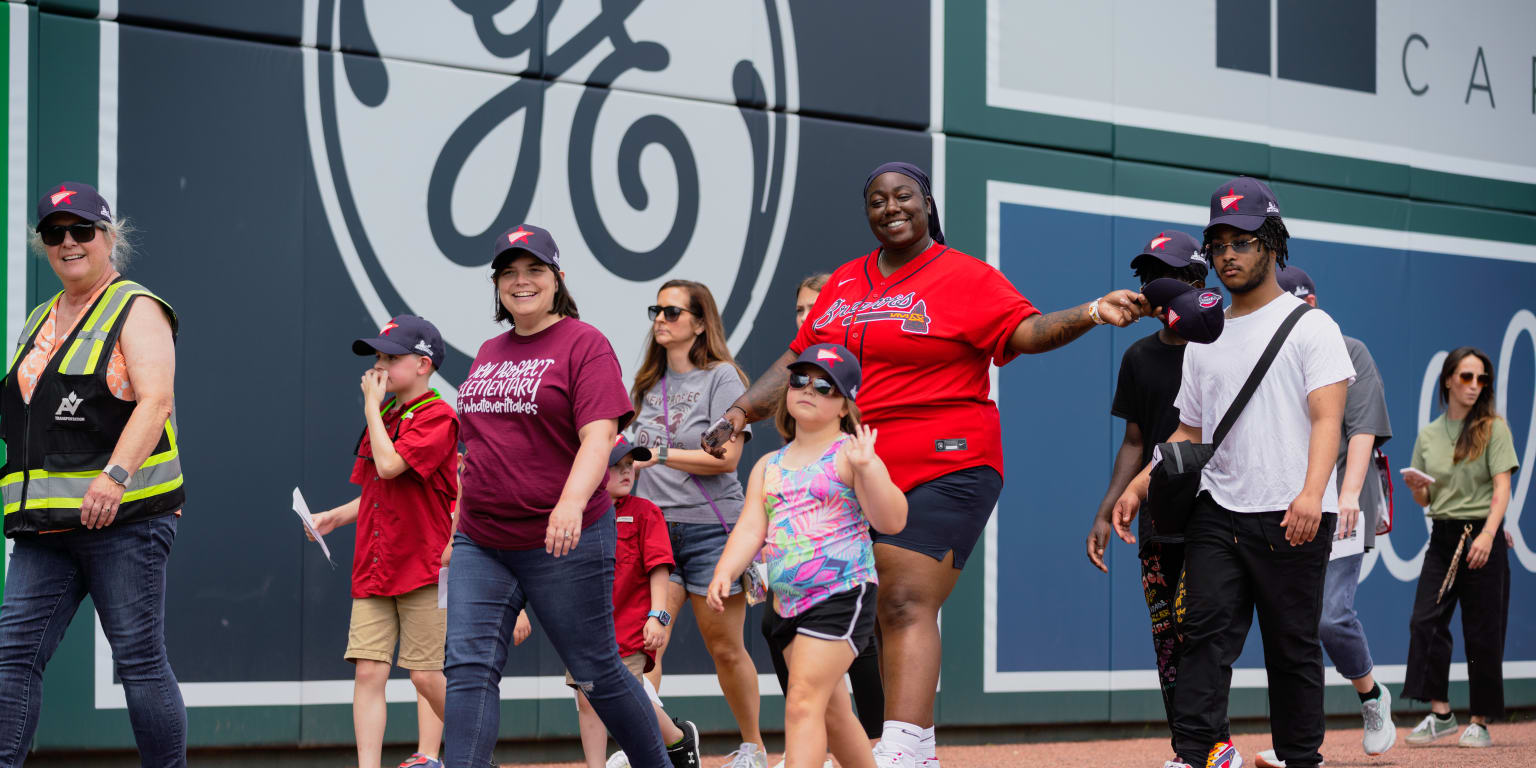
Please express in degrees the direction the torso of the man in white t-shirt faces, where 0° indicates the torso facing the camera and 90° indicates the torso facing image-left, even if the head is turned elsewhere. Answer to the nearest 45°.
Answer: approximately 45°

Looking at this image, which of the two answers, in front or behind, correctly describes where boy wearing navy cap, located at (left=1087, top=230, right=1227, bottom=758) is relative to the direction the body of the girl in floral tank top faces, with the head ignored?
behind

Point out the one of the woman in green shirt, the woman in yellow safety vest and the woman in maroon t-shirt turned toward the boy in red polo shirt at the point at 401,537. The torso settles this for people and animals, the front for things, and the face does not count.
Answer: the woman in green shirt

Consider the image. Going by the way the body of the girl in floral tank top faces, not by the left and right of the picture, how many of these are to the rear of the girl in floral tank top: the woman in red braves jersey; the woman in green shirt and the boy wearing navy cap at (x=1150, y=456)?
3

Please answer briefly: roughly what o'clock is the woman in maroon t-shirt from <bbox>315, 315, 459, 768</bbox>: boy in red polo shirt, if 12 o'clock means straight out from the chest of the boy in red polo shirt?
The woman in maroon t-shirt is roughly at 10 o'clock from the boy in red polo shirt.

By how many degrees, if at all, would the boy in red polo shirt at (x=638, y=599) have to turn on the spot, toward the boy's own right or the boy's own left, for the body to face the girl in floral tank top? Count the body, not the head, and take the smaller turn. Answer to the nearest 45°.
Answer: approximately 45° to the boy's own left

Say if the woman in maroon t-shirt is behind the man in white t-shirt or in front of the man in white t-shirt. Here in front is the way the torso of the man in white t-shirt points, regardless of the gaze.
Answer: in front

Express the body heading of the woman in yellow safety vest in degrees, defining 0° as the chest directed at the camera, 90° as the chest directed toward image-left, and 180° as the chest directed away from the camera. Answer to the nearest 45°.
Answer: approximately 45°

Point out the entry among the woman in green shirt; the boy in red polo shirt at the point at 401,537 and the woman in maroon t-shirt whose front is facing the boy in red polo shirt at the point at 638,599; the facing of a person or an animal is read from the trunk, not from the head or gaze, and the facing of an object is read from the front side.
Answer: the woman in green shirt

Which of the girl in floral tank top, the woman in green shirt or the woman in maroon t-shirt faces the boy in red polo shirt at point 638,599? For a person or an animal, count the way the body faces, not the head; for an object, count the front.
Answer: the woman in green shirt
